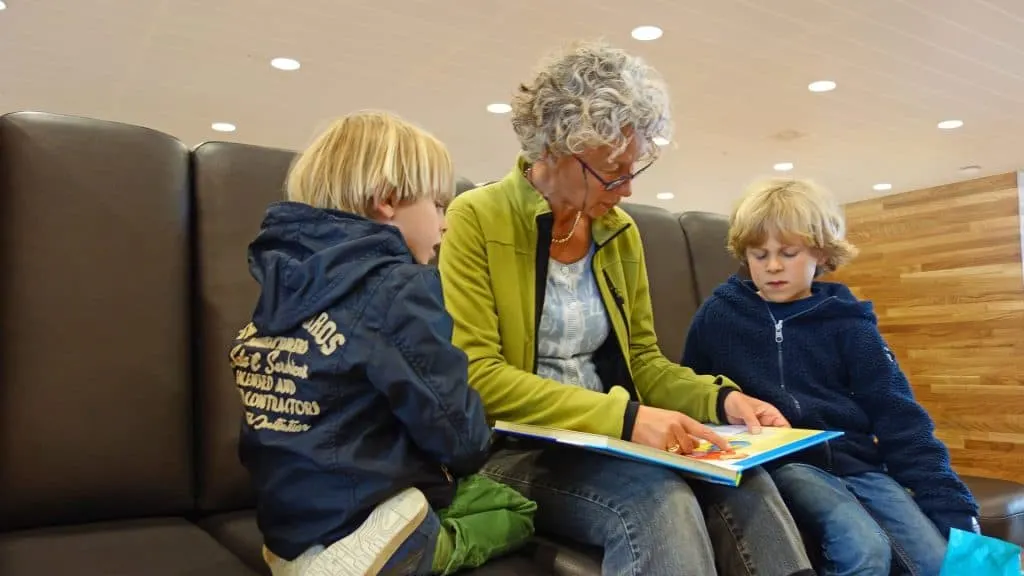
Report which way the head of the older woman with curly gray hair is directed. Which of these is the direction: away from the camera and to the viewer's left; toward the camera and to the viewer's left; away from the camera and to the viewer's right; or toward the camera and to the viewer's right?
toward the camera and to the viewer's right

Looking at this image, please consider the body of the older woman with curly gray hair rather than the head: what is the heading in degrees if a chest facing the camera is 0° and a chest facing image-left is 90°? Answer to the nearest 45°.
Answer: approximately 315°

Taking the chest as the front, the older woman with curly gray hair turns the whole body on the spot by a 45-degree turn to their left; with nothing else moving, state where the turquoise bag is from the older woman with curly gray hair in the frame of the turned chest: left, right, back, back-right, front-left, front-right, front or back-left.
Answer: front
